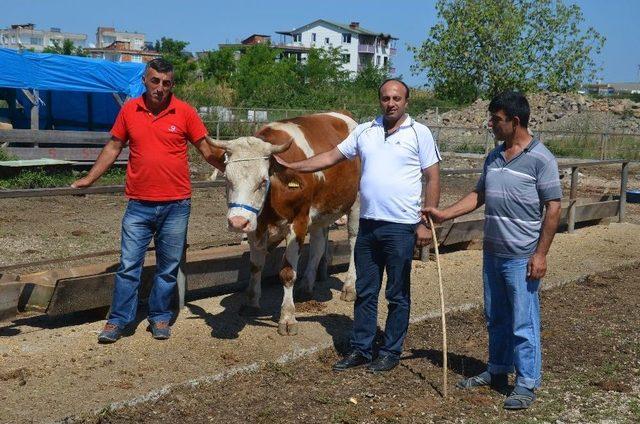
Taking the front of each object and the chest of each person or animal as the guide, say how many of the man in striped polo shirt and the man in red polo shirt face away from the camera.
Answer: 0

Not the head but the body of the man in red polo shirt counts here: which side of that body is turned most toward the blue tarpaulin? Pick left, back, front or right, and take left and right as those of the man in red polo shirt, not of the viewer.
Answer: back

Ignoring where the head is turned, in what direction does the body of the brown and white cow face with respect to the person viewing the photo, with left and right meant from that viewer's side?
facing the viewer and to the left of the viewer

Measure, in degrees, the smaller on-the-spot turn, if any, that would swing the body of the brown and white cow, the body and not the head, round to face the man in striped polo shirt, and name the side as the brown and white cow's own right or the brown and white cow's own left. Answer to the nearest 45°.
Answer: approximately 90° to the brown and white cow's own left

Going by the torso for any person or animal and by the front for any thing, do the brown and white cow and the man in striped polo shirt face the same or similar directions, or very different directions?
same or similar directions

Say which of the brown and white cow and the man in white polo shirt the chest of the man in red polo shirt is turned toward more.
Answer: the man in white polo shirt

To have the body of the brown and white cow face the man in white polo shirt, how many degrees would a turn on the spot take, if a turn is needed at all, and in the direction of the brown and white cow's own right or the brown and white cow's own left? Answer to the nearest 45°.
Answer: approximately 90° to the brown and white cow's own left

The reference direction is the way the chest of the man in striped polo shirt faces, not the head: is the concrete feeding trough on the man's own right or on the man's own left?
on the man's own right

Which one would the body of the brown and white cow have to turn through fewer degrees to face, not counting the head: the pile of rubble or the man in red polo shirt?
the man in red polo shirt

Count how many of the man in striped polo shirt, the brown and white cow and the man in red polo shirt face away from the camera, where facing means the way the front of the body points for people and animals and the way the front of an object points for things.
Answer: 0

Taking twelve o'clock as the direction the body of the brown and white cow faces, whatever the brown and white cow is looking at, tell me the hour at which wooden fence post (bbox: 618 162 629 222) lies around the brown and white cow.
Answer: The wooden fence post is roughly at 6 o'clock from the brown and white cow.

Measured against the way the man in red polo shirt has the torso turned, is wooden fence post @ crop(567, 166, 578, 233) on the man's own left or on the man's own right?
on the man's own left
